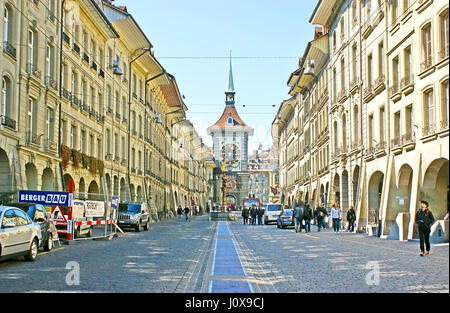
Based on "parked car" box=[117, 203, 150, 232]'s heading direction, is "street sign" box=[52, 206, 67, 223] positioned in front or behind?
in front

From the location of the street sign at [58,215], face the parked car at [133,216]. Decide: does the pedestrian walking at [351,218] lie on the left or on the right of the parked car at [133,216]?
right

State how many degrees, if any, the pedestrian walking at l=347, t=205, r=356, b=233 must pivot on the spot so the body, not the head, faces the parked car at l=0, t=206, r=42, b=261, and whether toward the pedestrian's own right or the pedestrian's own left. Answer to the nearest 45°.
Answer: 0° — they already face it

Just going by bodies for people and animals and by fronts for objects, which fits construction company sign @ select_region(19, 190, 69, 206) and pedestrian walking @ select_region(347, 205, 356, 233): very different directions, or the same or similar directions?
same or similar directions

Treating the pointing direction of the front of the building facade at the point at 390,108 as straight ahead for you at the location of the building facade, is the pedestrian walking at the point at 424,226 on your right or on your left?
on your left

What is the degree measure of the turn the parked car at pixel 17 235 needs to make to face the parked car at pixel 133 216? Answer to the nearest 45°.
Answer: approximately 135° to its right

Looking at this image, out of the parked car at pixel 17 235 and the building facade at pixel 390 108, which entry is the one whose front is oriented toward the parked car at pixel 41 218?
the building facade

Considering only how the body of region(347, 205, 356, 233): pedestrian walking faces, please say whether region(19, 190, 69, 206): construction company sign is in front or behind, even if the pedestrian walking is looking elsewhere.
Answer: in front

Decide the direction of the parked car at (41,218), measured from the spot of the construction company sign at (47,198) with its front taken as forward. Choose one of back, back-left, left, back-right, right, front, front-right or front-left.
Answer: front

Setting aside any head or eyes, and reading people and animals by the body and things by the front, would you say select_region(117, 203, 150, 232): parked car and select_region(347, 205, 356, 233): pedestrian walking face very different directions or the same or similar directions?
same or similar directions

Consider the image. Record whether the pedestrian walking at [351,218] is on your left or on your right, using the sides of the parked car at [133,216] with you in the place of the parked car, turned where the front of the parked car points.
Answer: on your left

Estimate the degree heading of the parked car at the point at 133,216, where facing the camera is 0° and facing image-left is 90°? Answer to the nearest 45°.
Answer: approximately 45°

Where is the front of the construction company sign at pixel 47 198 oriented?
toward the camera

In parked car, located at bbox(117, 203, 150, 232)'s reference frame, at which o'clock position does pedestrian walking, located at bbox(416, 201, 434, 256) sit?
The pedestrian walking is roughly at 10 o'clock from the parked car.

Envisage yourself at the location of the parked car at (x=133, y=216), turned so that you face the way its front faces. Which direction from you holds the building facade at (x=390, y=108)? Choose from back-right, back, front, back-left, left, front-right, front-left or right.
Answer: left
